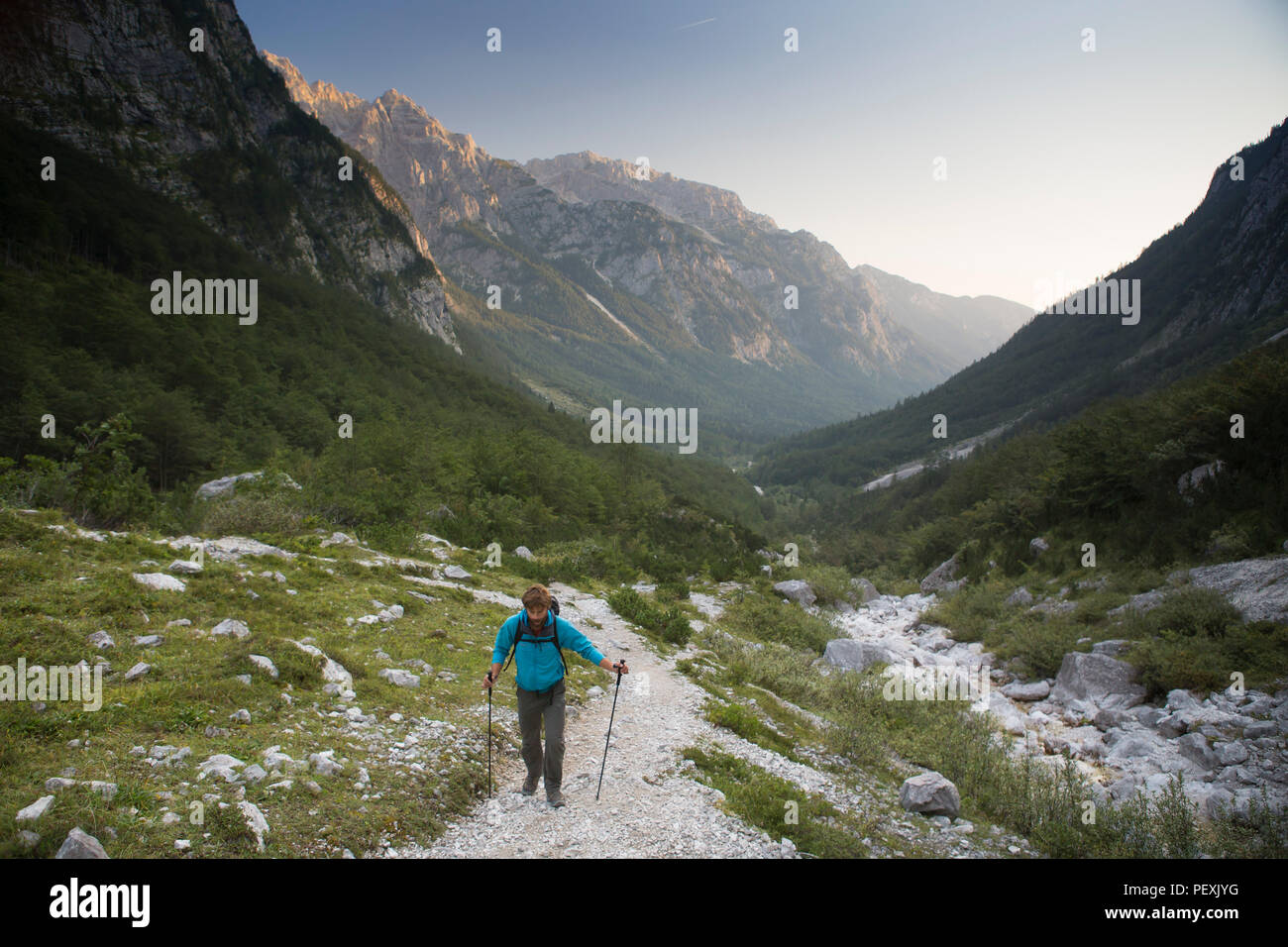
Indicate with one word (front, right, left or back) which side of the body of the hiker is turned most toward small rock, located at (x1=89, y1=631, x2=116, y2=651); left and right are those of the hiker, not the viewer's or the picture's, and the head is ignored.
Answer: right

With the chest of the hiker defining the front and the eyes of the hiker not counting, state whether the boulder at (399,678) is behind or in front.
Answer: behind

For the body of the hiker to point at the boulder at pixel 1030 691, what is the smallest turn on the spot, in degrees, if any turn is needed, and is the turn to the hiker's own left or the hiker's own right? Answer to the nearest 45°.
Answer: approximately 135° to the hiker's own left

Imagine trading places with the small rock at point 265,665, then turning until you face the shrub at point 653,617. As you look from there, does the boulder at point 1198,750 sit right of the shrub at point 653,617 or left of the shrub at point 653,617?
right

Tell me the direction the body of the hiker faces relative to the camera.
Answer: toward the camera
